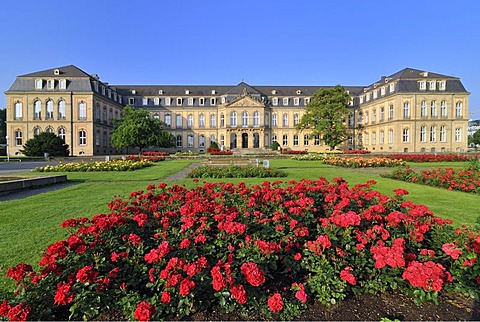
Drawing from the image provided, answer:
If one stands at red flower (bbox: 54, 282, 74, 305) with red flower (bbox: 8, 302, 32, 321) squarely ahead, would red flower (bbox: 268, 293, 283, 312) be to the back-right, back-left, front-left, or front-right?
back-left

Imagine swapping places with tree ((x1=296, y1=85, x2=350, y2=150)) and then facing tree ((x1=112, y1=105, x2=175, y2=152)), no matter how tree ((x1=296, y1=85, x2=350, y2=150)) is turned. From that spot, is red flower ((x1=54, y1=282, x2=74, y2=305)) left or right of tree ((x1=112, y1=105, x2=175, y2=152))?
left

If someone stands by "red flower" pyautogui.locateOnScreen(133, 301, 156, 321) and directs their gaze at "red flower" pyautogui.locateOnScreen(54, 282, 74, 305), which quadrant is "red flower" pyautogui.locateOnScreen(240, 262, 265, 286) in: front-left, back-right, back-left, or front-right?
back-right

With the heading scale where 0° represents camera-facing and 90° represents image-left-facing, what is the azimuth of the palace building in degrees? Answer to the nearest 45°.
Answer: approximately 0°

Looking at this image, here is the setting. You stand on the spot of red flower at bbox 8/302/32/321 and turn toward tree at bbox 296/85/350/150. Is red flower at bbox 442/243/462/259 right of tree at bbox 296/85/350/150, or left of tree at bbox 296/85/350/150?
right
